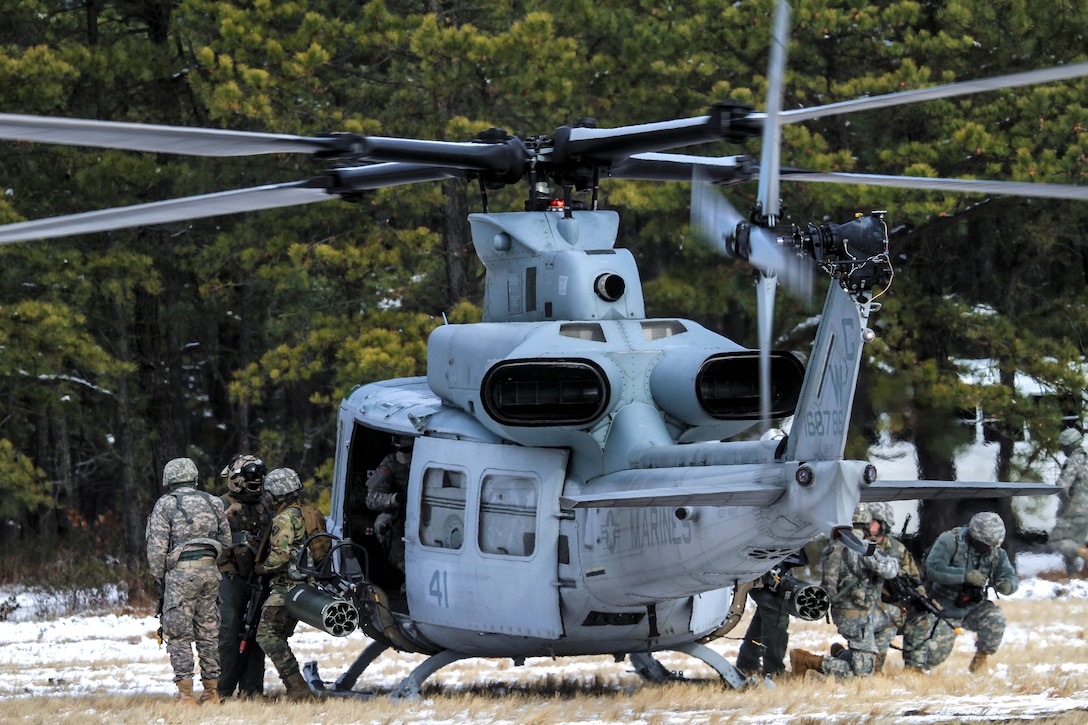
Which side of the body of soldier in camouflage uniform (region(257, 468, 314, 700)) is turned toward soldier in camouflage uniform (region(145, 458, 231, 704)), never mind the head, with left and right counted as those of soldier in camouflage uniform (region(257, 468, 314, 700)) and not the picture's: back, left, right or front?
front

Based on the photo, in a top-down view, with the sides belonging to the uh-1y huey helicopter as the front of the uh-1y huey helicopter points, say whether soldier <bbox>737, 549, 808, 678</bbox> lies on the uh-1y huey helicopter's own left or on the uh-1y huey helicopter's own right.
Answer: on the uh-1y huey helicopter's own right

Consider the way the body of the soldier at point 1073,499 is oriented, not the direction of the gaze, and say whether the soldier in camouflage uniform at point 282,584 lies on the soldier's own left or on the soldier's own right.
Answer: on the soldier's own left

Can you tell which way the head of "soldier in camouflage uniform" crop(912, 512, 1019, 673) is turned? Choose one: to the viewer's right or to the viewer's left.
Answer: to the viewer's left

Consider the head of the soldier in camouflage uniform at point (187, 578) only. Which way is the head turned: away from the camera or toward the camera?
away from the camera

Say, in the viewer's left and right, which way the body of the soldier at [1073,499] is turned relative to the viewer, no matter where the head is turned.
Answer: facing to the left of the viewer

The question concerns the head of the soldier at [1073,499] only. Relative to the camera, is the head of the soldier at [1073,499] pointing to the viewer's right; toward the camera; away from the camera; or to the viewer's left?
to the viewer's left

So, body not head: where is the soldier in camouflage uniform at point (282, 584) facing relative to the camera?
to the viewer's left

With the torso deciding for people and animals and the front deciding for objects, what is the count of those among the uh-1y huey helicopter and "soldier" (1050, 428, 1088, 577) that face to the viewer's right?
0

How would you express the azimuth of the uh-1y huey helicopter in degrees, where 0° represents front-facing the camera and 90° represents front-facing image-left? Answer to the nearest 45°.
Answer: approximately 135°

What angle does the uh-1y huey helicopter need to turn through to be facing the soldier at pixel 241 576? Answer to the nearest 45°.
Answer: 0° — it already faces them
